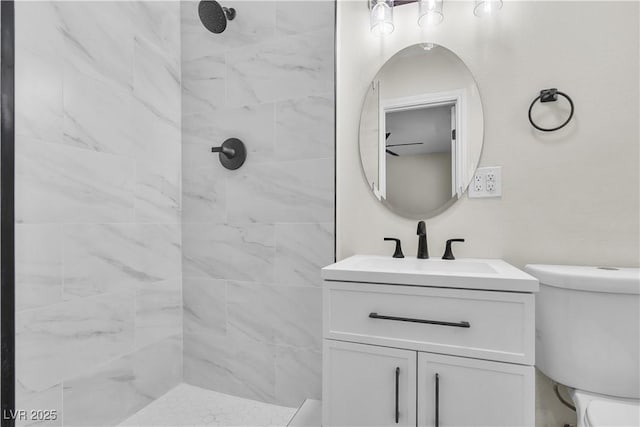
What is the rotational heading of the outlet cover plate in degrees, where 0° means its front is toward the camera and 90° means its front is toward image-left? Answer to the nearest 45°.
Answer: approximately 0°

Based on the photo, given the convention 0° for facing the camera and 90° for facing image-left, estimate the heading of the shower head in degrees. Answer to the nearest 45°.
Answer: approximately 45°

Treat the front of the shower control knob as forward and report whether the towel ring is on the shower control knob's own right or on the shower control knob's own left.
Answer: on the shower control knob's own left

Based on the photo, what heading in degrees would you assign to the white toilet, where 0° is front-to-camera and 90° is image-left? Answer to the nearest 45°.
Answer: approximately 0°
